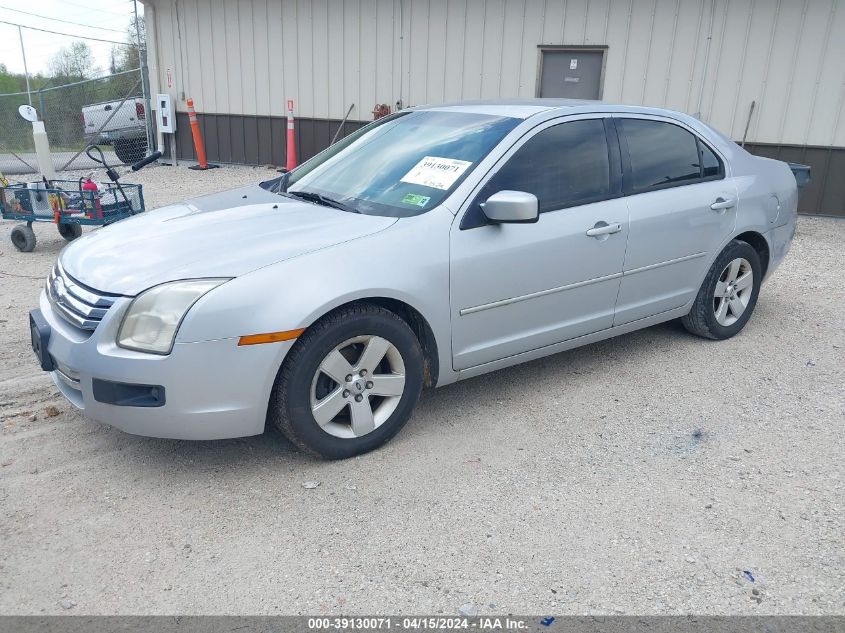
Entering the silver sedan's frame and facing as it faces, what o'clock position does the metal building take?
The metal building is roughly at 5 o'clock from the silver sedan.

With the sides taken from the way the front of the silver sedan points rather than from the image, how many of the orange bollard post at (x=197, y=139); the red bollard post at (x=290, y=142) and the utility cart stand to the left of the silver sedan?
0

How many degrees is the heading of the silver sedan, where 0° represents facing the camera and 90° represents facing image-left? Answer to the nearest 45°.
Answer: approximately 45°

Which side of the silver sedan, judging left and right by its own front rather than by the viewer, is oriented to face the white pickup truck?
right

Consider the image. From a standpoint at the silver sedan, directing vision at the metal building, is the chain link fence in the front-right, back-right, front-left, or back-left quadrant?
front-left

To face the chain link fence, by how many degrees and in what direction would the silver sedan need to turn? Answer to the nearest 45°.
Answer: approximately 90° to its right

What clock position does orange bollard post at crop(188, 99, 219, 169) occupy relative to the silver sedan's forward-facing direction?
The orange bollard post is roughly at 4 o'clock from the silver sedan.

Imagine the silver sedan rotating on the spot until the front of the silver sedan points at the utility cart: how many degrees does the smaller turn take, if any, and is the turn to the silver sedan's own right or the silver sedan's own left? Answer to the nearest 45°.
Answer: approximately 90° to the silver sedan's own right

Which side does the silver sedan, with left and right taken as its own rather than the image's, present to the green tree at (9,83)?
right

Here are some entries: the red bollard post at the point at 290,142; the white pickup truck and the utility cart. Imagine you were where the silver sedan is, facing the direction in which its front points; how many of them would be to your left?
0

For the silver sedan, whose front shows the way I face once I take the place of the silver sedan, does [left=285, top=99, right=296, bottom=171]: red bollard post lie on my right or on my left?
on my right

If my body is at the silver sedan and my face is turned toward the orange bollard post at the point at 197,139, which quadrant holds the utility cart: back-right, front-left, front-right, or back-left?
front-left

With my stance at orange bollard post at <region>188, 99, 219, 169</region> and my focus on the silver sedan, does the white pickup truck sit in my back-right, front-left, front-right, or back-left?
back-right
